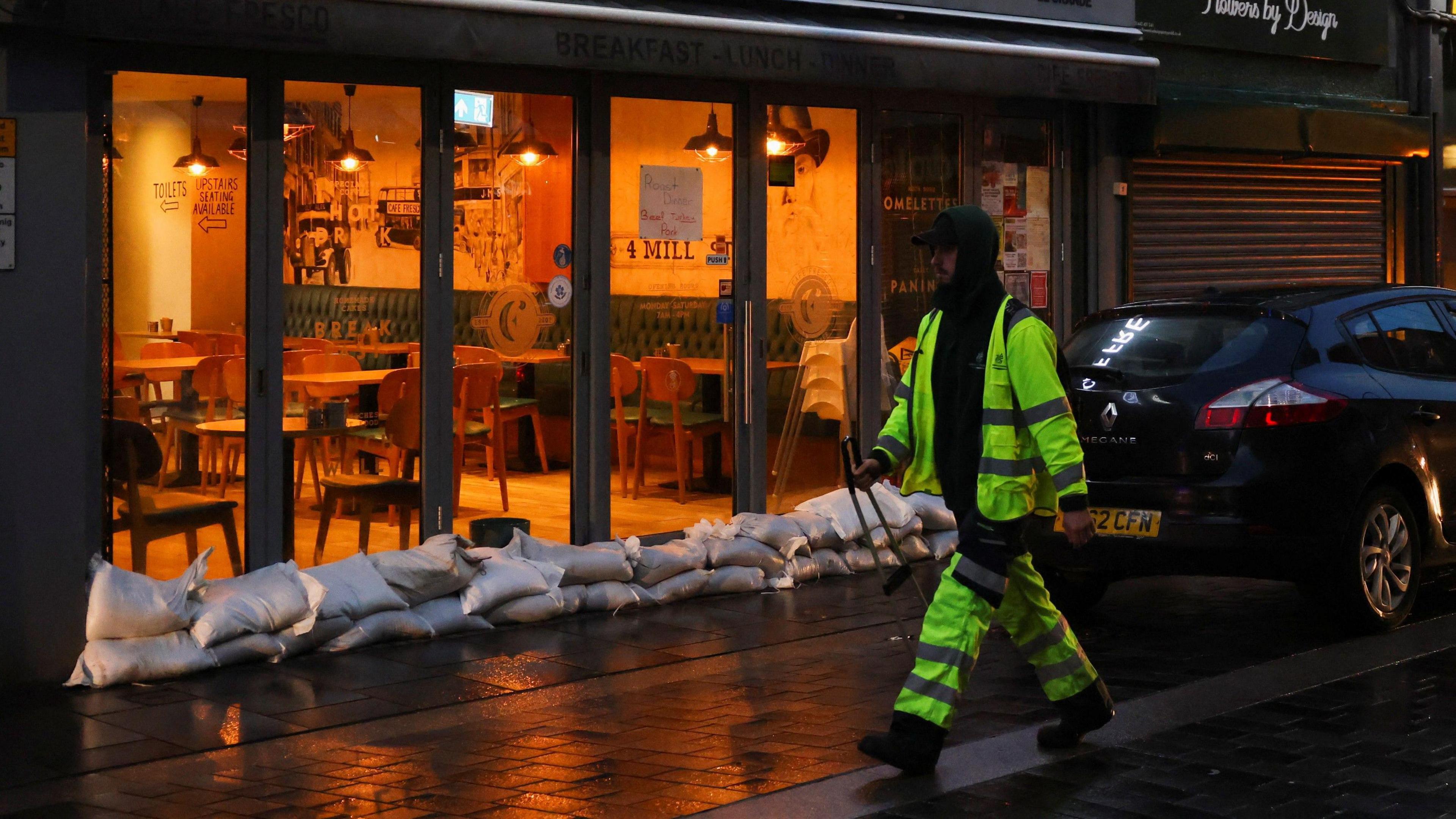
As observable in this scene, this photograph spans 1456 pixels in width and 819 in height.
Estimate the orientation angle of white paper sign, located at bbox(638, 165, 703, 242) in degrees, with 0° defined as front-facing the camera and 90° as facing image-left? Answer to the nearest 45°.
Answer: approximately 0°

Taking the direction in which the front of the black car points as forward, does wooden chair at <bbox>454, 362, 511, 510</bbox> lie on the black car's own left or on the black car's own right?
on the black car's own left

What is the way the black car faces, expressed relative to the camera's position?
facing away from the viewer and to the right of the viewer

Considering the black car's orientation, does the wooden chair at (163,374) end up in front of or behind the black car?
behind

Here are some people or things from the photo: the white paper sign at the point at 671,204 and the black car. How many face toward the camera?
1
